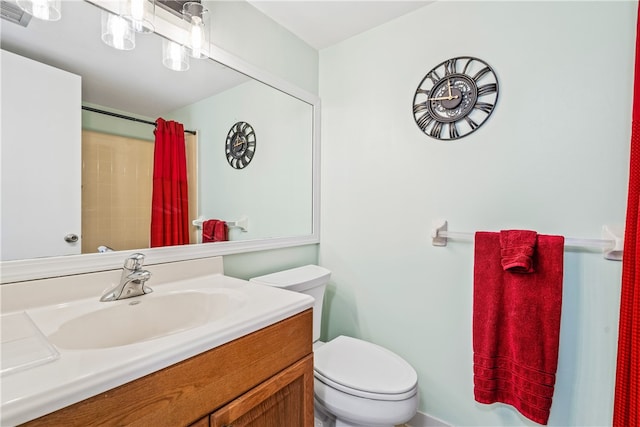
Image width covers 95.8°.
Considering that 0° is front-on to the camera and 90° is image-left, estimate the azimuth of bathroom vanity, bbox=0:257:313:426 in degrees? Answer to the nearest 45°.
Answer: approximately 315°

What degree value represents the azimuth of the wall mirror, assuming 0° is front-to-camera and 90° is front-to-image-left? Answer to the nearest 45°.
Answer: approximately 315°
